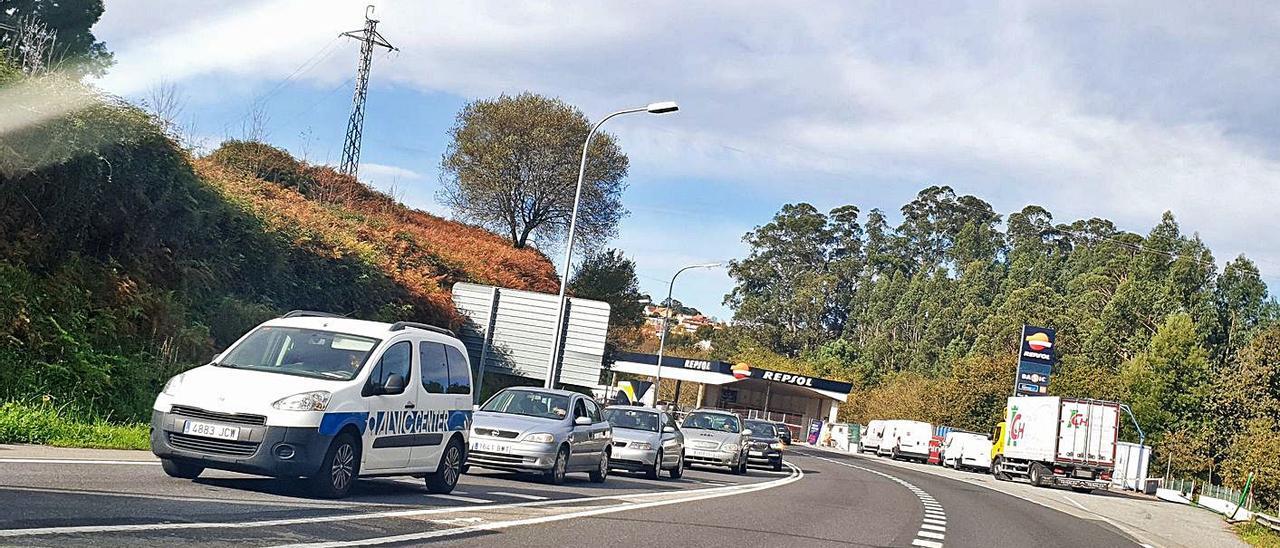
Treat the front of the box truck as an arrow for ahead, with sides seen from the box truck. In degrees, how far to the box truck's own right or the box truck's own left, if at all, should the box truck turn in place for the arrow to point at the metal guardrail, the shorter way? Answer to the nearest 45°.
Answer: approximately 135° to the box truck's own left

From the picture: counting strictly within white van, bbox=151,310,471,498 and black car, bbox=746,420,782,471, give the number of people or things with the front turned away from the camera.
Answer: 0

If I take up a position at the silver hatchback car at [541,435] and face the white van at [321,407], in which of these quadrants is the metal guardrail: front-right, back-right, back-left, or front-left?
back-left

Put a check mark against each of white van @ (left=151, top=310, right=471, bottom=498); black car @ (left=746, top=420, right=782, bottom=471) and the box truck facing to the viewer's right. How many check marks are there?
0

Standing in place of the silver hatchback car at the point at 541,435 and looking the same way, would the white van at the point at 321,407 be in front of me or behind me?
in front

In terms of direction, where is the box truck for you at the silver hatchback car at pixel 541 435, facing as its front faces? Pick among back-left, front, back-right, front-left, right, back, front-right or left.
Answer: back

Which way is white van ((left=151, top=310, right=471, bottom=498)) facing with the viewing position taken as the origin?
facing the viewer and to the left of the viewer

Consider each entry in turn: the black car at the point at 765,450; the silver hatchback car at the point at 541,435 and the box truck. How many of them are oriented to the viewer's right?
0

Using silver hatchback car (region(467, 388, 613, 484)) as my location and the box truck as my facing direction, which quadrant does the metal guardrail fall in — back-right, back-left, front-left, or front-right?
front-right

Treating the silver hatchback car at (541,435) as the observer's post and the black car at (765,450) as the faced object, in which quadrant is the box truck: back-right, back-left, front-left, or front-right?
front-right

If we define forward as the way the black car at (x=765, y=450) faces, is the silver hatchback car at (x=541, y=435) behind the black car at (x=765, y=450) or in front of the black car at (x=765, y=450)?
in front

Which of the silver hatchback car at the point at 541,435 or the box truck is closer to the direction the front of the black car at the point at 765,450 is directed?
the silver hatchback car

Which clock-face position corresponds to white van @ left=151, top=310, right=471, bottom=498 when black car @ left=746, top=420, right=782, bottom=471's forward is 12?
The white van is roughly at 11 o'clock from the black car.
